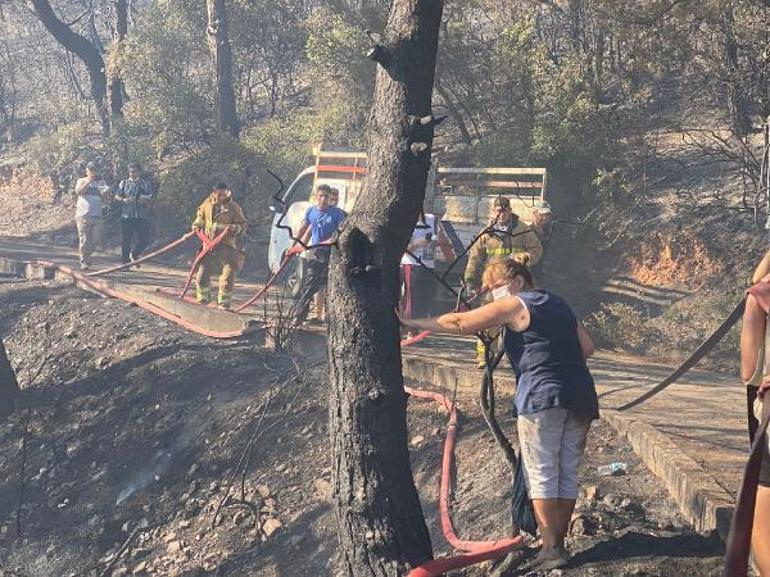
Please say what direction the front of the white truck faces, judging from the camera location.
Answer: facing to the left of the viewer

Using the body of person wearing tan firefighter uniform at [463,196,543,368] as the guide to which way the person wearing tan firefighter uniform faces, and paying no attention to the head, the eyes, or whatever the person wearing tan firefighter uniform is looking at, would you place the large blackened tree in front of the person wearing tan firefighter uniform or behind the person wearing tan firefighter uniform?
in front

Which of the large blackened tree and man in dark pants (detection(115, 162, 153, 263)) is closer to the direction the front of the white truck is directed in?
the man in dark pants

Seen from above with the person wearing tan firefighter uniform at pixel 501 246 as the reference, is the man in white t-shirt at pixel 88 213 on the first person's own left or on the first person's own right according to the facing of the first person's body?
on the first person's own right

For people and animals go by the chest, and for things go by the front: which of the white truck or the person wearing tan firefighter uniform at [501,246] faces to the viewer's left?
the white truck

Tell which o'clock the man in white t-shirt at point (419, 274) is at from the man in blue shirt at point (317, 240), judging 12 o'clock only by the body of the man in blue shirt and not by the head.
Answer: The man in white t-shirt is roughly at 9 o'clock from the man in blue shirt.

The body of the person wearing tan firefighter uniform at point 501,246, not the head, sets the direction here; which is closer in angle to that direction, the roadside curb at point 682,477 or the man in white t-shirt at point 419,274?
the roadside curb

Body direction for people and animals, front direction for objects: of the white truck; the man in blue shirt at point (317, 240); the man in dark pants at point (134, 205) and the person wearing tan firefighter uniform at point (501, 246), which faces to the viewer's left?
the white truck

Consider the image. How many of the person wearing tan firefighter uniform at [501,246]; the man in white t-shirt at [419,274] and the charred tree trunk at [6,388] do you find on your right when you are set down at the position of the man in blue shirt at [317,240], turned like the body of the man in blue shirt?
1

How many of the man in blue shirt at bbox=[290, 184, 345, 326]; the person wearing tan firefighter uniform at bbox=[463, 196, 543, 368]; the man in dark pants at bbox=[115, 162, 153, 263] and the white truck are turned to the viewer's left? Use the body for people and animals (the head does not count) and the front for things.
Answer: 1

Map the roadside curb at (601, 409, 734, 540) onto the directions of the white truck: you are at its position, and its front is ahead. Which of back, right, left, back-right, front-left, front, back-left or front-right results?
left

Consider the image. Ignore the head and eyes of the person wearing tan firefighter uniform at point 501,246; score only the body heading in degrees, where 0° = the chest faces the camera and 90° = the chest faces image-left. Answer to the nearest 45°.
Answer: approximately 0°

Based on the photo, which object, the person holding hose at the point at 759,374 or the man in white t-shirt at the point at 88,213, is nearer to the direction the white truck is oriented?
the man in white t-shirt

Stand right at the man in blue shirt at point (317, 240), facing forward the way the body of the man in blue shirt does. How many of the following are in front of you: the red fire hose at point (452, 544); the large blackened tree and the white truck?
2
